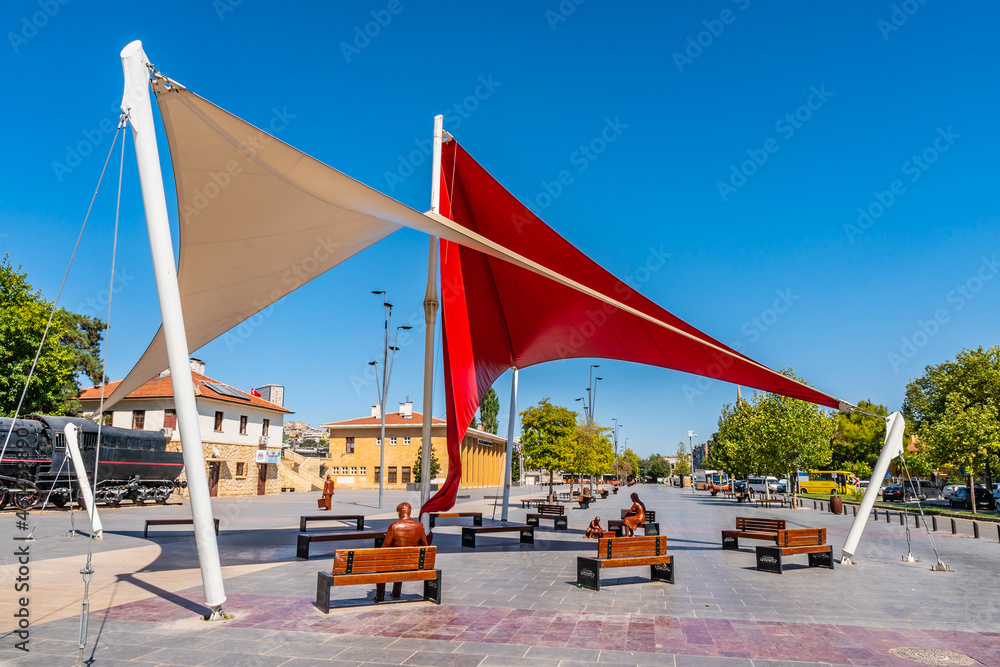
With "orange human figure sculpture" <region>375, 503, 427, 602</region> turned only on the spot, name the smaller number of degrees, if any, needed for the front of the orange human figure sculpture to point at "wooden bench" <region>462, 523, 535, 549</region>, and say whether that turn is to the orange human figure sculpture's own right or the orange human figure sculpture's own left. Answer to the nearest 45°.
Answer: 0° — it already faces it

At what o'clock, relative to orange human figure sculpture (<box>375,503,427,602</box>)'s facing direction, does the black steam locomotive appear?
The black steam locomotive is roughly at 11 o'clock from the orange human figure sculpture.

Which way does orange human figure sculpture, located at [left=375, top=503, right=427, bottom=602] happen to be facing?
away from the camera

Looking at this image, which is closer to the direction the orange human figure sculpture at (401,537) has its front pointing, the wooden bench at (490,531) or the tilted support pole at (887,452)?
the wooden bench

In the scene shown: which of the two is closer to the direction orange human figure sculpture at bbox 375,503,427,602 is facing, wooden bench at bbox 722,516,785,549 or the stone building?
the stone building

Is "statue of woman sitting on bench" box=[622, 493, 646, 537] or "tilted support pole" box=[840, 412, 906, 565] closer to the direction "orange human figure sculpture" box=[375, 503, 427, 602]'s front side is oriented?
the statue of woman sitting on bench

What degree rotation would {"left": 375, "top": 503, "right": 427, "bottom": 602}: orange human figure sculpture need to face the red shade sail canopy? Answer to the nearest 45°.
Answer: approximately 45° to its right

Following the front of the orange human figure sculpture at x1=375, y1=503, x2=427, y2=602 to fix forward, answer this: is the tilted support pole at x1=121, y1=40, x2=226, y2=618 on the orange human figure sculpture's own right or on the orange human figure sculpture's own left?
on the orange human figure sculpture's own left

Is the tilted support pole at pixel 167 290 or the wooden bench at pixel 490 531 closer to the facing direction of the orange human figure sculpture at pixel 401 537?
the wooden bench

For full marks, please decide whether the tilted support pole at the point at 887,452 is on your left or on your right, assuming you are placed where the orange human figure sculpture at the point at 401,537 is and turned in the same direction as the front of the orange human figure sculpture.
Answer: on your right
